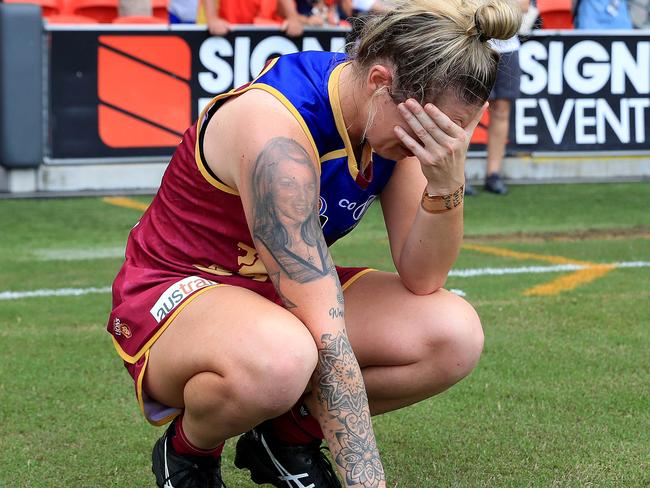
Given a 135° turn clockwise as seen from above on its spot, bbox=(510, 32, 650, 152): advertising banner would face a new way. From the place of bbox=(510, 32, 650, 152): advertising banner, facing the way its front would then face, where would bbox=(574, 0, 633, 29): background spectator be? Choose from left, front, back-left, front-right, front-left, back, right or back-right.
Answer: front-right

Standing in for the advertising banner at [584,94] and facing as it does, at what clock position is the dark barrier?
The dark barrier is roughly at 2 o'clock from the advertising banner.

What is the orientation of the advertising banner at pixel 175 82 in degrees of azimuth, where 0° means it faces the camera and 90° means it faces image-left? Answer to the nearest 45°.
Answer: approximately 0°

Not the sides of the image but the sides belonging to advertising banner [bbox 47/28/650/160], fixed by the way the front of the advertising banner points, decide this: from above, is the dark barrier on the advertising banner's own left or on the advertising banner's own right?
on the advertising banner's own right

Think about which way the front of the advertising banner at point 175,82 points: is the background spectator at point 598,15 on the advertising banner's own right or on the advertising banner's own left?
on the advertising banner's own left
